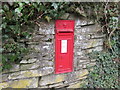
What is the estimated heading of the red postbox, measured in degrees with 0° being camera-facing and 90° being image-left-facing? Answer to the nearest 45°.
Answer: approximately 0°
